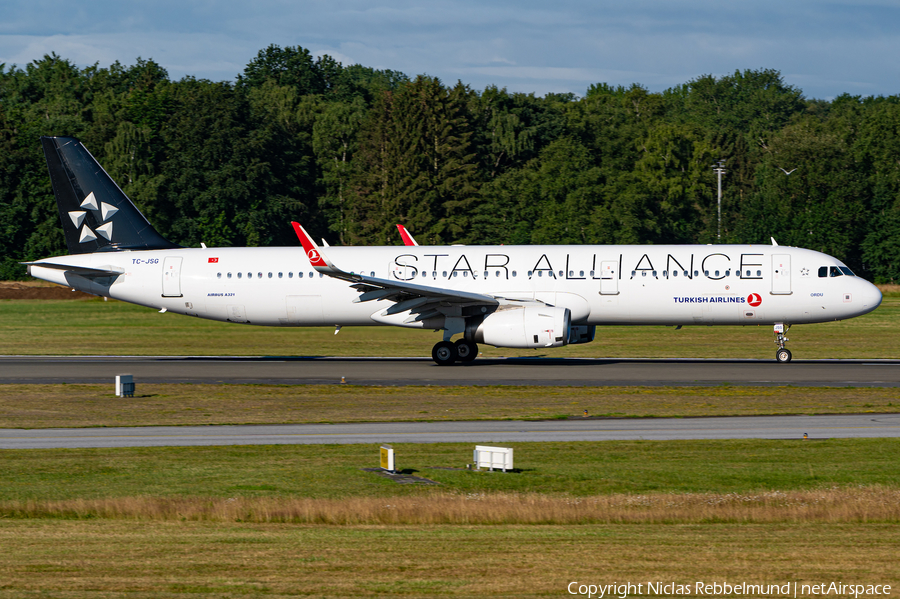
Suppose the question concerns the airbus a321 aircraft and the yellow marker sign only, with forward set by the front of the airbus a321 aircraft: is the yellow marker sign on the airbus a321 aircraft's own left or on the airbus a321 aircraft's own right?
on the airbus a321 aircraft's own right

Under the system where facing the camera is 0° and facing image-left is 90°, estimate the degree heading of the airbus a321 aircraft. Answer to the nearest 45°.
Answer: approximately 270°
